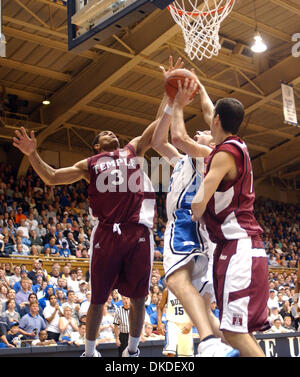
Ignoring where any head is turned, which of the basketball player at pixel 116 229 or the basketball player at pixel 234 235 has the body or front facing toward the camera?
the basketball player at pixel 116 229

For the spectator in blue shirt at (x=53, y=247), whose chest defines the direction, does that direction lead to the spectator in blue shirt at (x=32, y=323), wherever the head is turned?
yes

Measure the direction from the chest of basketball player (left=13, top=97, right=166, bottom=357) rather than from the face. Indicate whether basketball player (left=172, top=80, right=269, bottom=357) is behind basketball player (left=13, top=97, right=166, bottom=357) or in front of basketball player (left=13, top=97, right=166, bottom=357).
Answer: in front

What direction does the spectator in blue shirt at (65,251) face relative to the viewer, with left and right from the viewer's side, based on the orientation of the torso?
facing the viewer

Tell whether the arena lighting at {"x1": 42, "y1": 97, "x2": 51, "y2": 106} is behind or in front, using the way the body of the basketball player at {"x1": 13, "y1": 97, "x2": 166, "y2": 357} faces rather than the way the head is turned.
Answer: behind

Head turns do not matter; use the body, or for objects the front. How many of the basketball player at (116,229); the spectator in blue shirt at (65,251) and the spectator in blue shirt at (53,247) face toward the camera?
3

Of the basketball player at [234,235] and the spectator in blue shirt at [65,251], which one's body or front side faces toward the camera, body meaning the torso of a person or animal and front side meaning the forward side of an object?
the spectator in blue shirt

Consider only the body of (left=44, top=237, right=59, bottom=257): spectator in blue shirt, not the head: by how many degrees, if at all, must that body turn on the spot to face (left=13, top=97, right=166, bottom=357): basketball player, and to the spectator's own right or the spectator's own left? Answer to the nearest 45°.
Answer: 0° — they already face them

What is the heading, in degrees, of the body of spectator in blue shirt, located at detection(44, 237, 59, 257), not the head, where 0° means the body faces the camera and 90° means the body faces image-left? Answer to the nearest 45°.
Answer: approximately 0°

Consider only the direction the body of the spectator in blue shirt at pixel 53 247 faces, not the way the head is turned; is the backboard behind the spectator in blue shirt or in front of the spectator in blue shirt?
in front

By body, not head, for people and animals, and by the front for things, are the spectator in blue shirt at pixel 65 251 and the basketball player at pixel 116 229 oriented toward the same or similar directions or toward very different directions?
same or similar directions

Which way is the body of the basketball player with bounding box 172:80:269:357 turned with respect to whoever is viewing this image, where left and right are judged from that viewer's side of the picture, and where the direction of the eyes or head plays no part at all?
facing away from the viewer and to the left of the viewer

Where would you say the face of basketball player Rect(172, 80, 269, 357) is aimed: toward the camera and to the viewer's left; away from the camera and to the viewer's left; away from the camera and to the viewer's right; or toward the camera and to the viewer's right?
away from the camera and to the viewer's left

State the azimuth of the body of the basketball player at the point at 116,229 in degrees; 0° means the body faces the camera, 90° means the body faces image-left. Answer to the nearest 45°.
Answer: approximately 0°

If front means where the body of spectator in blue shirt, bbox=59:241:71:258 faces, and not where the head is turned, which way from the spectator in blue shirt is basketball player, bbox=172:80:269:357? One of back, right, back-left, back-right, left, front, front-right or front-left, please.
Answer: front
